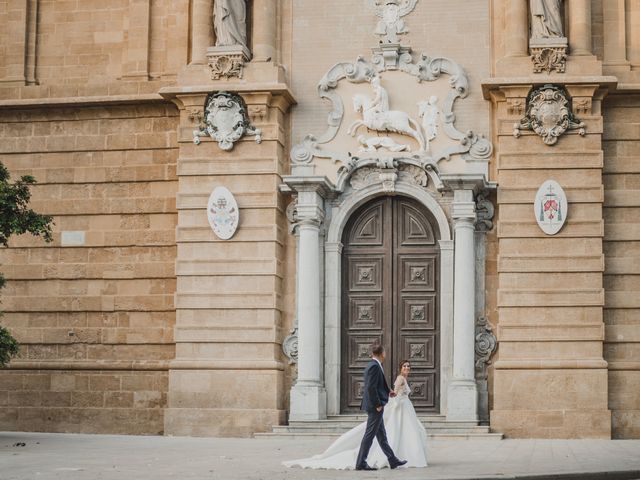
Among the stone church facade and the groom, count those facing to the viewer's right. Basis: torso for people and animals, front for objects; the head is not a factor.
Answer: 1

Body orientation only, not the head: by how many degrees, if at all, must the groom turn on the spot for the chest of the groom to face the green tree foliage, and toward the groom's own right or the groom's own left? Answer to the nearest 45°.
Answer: approximately 135° to the groom's own left

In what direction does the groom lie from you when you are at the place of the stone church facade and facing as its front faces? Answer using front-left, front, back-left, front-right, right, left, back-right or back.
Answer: front

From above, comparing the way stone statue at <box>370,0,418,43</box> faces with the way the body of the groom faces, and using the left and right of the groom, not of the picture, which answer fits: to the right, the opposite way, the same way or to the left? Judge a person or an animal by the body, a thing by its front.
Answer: to the right

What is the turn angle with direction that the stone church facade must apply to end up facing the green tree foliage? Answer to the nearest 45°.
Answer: approximately 90° to its right

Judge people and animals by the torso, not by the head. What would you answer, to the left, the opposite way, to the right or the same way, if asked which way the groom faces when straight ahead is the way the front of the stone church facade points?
to the left

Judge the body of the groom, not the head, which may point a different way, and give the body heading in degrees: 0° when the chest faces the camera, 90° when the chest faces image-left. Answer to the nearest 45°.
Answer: approximately 270°

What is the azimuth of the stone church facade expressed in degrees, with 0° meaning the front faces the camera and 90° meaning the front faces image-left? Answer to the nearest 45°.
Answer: approximately 0°

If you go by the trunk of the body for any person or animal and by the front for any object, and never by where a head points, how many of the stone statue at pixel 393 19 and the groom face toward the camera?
1

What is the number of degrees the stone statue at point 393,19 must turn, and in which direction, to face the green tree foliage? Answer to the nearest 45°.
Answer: approximately 90° to its right
